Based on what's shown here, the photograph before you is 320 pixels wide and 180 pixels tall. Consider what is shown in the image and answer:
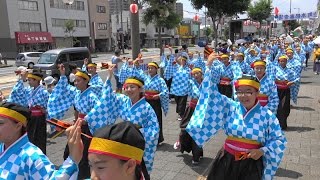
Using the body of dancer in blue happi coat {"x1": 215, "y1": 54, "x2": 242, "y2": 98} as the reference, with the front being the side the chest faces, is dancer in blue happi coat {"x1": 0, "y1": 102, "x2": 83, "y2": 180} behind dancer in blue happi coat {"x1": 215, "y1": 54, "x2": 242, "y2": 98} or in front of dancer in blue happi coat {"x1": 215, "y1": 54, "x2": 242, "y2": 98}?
in front

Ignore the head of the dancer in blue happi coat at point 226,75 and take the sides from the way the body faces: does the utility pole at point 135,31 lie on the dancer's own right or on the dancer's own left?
on the dancer's own right

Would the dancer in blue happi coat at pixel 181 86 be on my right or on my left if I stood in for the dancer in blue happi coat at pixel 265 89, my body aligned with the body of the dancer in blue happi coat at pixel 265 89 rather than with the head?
on my right

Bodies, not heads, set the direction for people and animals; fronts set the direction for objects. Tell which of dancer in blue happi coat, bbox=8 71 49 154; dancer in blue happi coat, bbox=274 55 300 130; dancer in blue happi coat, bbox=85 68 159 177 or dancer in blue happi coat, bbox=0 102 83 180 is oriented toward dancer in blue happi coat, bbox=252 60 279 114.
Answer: dancer in blue happi coat, bbox=274 55 300 130

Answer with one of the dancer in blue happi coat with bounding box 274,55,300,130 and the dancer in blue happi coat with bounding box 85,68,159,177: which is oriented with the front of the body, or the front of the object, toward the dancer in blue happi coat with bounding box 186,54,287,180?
the dancer in blue happi coat with bounding box 274,55,300,130

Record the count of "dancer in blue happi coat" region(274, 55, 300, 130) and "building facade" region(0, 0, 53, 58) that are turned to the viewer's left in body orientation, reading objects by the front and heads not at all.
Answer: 0

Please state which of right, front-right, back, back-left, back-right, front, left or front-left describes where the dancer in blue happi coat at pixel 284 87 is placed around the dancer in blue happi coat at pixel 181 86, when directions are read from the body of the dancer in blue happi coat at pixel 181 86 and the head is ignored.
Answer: back-left

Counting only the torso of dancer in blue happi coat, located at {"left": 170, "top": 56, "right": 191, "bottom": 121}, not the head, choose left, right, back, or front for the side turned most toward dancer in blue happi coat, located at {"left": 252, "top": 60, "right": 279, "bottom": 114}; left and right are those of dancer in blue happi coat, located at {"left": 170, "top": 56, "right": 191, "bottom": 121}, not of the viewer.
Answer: left

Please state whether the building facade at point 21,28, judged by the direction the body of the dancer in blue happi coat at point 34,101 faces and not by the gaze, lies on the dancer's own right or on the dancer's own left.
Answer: on the dancer's own right

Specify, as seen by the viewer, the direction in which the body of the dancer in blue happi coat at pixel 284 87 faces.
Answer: toward the camera

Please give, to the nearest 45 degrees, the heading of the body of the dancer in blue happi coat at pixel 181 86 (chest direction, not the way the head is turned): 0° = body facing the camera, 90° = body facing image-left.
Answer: approximately 45°
